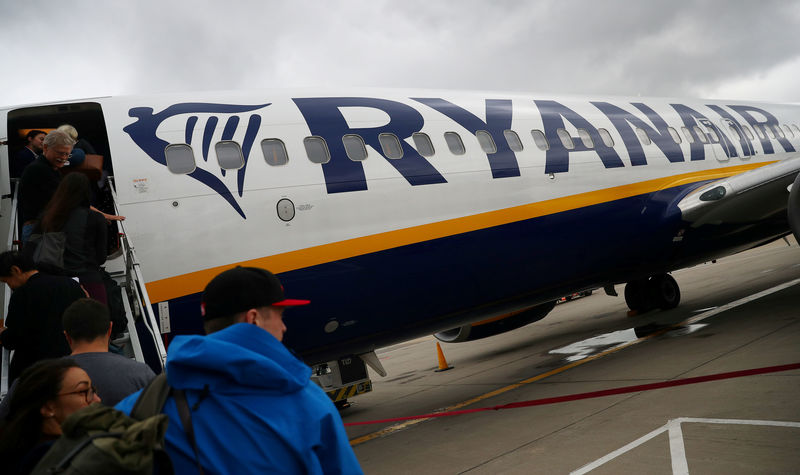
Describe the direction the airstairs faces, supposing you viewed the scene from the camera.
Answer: facing the viewer

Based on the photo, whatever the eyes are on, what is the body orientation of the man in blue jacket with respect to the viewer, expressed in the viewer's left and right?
facing away from the viewer and to the right of the viewer

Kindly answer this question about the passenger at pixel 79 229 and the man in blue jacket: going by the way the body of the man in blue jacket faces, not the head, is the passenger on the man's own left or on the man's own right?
on the man's own left

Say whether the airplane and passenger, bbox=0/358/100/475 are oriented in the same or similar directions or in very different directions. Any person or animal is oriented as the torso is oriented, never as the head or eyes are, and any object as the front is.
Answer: very different directions

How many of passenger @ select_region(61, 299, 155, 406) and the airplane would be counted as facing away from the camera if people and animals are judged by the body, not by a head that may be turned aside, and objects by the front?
1

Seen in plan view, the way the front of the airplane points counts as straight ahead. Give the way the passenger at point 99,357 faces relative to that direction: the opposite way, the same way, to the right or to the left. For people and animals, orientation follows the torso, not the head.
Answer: to the right

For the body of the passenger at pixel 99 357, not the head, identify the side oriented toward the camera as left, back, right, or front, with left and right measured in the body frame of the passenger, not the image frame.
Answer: back
